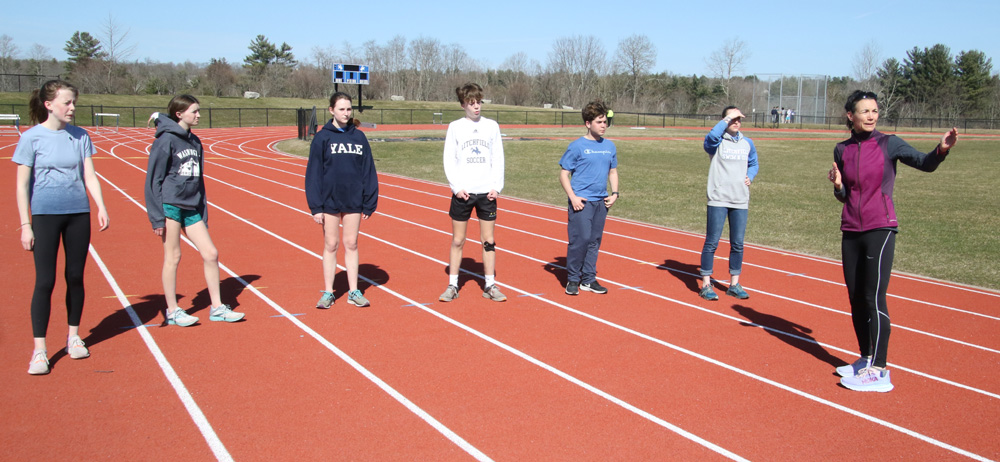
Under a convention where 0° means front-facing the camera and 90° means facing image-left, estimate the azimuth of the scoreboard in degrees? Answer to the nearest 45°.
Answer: approximately 0°

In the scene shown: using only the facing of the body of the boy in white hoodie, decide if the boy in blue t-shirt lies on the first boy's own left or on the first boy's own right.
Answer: on the first boy's own left

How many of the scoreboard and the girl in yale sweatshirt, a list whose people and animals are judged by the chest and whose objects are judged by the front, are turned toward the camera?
2

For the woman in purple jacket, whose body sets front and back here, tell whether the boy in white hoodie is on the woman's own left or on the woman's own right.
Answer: on the woman's own right

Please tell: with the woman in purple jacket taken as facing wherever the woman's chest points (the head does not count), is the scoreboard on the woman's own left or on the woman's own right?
on the woman's own right

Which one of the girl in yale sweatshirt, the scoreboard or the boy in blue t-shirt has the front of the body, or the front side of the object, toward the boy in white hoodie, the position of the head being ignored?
the scoreboard
